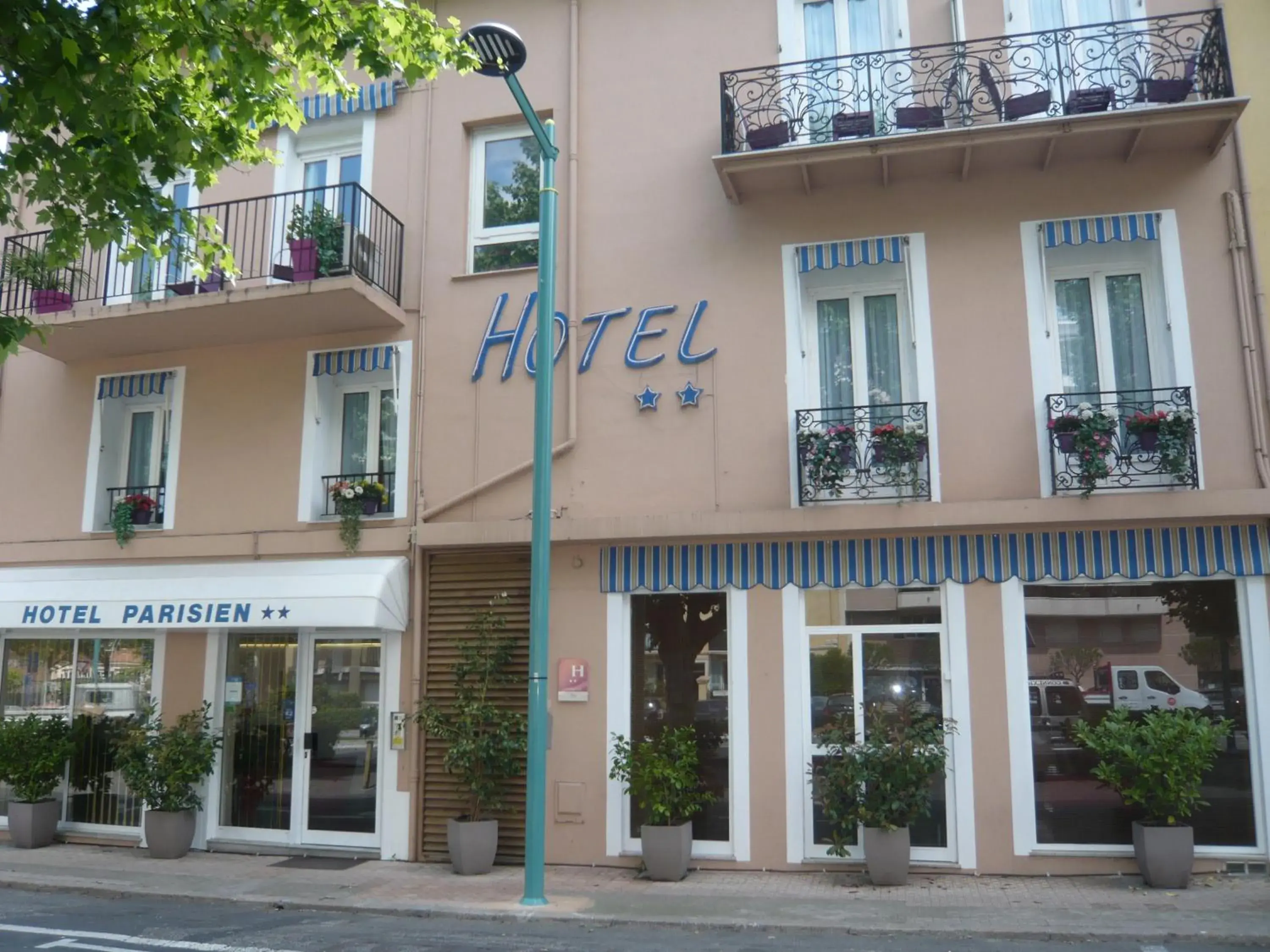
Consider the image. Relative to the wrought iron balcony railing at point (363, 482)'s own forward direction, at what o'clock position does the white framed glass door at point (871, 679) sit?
The white framed glass door is roughly at 10 o'clock from the wrought iron balcony railing.

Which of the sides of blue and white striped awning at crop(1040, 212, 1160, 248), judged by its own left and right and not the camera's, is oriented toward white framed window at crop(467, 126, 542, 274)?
right

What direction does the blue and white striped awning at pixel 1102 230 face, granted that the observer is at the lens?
facing the viewer

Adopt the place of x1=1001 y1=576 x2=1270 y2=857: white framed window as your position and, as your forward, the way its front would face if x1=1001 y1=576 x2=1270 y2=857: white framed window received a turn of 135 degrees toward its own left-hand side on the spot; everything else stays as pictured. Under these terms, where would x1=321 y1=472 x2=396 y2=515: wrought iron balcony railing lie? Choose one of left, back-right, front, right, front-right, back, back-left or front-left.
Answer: back-left

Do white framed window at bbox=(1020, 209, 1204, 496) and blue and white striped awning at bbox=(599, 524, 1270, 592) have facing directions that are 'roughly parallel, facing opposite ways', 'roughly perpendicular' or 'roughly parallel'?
roughly parallel

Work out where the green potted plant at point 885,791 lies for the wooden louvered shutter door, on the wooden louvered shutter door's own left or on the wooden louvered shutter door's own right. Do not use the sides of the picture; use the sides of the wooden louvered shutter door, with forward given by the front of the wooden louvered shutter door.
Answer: on the wooden louvered shutter door's own left

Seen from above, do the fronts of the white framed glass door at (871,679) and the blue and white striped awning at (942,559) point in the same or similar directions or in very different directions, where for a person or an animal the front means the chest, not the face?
same or similar directions

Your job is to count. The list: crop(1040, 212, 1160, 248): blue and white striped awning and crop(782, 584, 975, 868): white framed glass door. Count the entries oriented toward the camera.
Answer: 2

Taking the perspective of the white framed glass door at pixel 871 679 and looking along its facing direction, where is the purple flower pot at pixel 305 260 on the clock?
The purple flower pot is roughly at 3 o'clock from the white framed glass door.

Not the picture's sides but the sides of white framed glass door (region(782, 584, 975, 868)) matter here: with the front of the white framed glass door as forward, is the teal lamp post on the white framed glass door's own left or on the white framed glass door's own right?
on the white framed glass door's own right

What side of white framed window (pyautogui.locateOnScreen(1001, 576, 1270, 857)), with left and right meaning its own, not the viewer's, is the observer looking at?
front

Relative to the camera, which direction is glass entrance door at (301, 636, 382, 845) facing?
toward the camera

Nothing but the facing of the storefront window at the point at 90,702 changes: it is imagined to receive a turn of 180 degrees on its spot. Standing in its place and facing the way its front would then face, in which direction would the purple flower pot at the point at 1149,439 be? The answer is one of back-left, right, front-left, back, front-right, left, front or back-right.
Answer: back-right

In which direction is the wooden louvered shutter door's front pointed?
toward the camera

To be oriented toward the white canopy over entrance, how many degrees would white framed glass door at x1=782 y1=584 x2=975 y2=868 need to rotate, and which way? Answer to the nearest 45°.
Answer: approximately 90° to its right

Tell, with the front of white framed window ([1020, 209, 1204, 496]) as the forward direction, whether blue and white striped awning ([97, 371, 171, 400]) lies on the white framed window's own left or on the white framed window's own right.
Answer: on the white framed window's own right

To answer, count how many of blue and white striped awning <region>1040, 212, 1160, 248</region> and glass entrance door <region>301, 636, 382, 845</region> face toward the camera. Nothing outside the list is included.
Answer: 2
